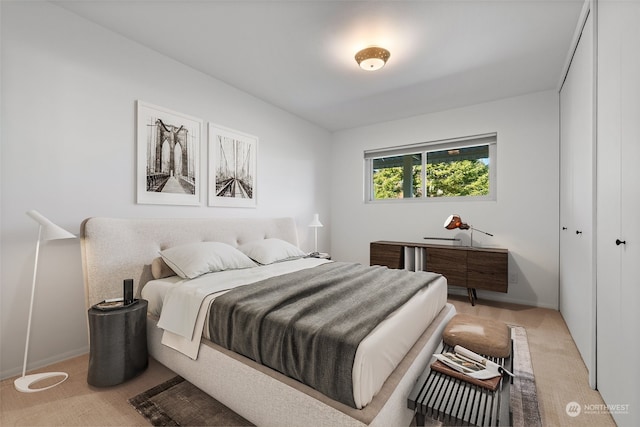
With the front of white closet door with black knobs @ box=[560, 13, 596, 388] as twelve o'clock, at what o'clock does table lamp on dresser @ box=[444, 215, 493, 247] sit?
The table lamp on dresser is roughly at 1 o'clock from the white closet door with black knobs.

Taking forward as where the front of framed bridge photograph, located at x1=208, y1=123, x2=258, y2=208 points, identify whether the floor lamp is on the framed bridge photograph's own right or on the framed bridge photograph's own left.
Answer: on the framed bridge photograph's own right

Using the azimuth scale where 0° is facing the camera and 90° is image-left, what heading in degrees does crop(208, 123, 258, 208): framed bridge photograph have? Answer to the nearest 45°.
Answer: approximately 315°

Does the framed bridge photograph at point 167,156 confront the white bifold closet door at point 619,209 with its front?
yes

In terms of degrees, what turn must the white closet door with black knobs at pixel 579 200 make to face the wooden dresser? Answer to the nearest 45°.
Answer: approximately 45° to its right

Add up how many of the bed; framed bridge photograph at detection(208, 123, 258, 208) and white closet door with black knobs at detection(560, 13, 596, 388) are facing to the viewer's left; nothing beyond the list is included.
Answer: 1

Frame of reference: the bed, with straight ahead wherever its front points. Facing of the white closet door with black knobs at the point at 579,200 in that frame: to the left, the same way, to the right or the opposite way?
the opposite way

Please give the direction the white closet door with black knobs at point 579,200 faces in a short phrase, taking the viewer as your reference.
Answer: facing to the left of the viewer

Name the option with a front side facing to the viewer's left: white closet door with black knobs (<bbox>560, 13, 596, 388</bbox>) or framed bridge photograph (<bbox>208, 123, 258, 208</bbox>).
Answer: the white closet door with black knobs

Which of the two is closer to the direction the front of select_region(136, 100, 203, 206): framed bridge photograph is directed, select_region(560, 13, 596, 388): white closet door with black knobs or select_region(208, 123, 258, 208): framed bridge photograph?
the white closet door with black knobs

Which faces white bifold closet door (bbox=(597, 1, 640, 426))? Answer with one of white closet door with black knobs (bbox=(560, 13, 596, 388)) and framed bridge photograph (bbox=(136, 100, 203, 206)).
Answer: the framed bridge photograph

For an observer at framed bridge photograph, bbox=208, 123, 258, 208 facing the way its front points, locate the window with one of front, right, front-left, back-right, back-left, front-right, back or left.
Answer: front-left
